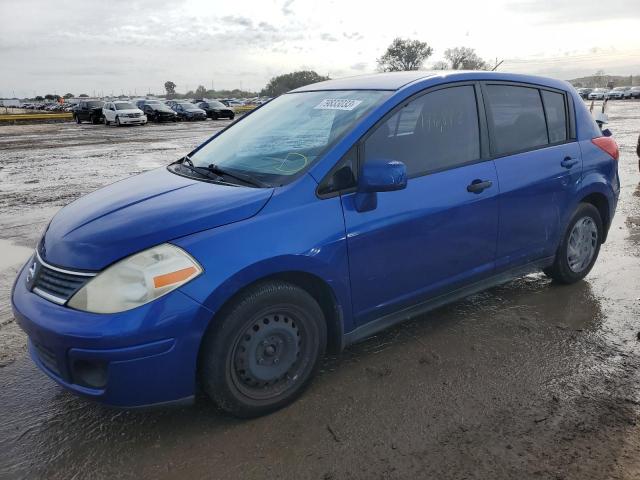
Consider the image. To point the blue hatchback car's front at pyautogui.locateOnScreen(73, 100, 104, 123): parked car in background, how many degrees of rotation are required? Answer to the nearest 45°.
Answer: approximately 90° to its right

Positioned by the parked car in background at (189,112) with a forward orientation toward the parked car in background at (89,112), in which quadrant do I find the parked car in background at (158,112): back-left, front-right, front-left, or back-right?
front-left

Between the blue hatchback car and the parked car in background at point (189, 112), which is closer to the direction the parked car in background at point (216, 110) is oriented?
the blue hatchback car

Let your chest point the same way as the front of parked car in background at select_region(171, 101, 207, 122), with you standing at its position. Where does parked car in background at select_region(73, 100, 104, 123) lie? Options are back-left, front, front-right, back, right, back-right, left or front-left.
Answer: back-right

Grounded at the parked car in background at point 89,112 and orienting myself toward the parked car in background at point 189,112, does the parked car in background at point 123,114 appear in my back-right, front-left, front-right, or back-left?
front-right

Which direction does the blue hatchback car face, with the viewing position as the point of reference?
facing the viewer and to the left of the viewer

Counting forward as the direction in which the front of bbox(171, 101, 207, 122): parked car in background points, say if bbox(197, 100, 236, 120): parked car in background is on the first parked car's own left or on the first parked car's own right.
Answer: on the first parked car's own left

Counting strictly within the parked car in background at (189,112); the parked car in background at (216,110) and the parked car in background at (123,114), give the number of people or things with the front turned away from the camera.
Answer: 0

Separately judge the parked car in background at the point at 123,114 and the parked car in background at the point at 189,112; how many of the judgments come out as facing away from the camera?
0

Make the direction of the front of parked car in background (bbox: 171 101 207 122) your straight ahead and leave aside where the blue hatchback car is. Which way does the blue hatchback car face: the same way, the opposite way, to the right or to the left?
to the right

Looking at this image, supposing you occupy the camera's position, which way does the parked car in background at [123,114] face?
facing the viewer and to the right of the viewer

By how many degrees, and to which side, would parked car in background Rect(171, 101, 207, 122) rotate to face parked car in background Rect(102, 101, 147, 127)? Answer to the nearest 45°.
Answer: approximately 90° to its right
